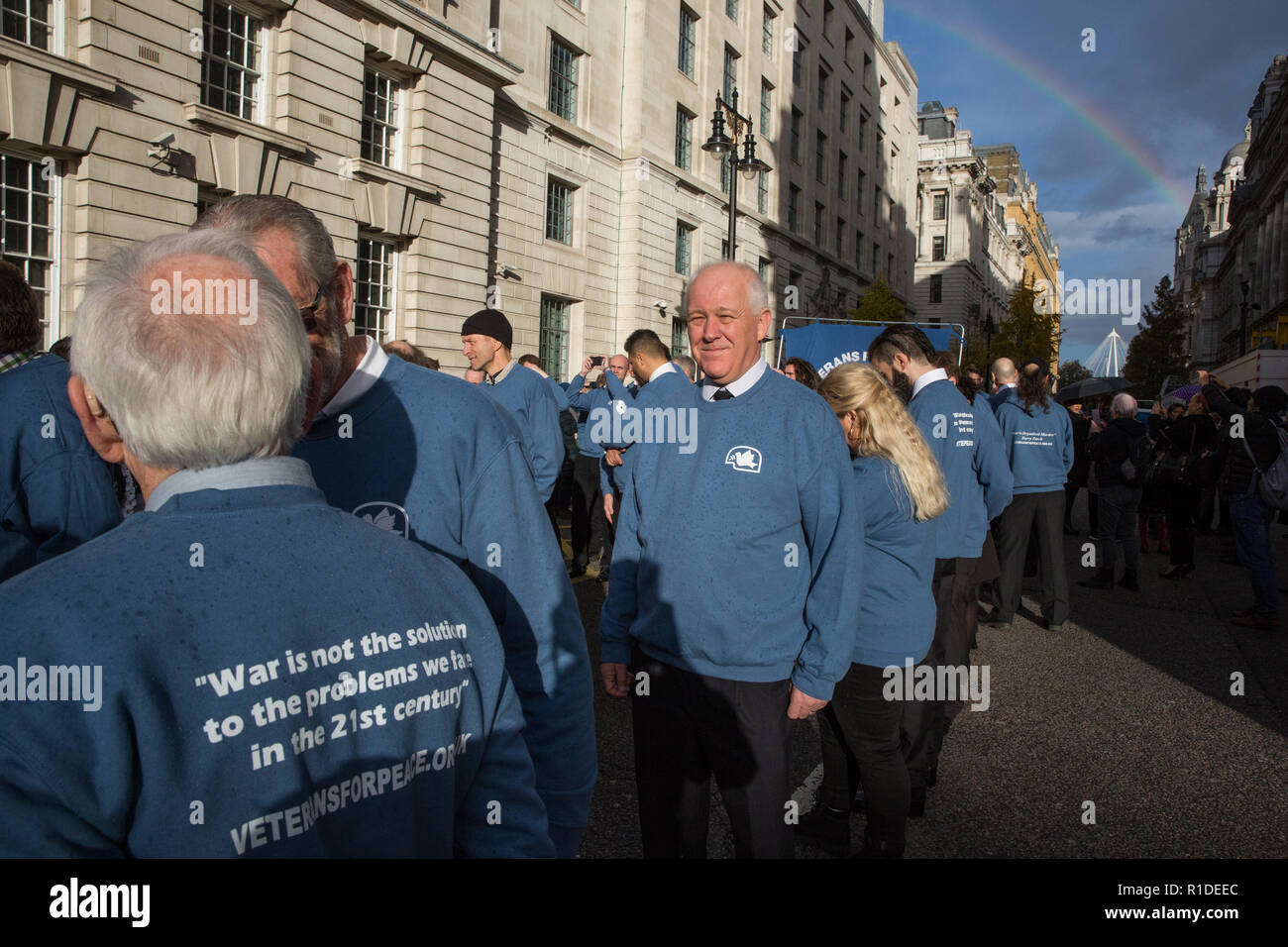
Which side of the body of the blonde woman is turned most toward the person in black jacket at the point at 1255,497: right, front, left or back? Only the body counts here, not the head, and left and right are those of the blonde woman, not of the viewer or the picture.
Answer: right

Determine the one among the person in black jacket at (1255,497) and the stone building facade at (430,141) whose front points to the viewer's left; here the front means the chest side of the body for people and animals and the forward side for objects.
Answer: the person in black jacket

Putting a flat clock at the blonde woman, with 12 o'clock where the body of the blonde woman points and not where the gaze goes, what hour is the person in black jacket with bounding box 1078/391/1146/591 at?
The person in black jacket is roughly at 2 o'clock from the blonde woman.

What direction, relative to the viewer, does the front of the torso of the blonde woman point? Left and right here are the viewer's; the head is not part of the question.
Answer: facing away from the viewer and to the left of the viewer

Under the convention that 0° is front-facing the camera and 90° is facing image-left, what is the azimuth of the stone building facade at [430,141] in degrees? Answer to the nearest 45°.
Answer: approximately 315°

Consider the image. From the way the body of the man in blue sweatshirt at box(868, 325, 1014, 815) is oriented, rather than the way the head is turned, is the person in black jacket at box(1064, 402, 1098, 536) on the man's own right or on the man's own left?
on the man's own right

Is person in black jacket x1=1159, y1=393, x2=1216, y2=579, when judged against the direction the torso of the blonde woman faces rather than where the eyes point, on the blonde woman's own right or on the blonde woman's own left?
on the blonde woman's own right

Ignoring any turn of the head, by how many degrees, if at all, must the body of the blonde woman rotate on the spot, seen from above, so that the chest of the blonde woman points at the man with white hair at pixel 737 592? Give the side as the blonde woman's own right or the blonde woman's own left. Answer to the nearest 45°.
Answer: approximately 90° to the blonde woman's own left

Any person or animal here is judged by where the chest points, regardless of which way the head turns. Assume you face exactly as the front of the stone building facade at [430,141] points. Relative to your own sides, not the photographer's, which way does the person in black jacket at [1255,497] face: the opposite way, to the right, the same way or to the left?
the opposite way

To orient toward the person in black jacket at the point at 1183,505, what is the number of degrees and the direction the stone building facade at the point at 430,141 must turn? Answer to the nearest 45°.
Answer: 0° — it already faces them

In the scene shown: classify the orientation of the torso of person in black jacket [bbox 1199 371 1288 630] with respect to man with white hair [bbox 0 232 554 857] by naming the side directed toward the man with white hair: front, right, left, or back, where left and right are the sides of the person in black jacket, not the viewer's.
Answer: left
